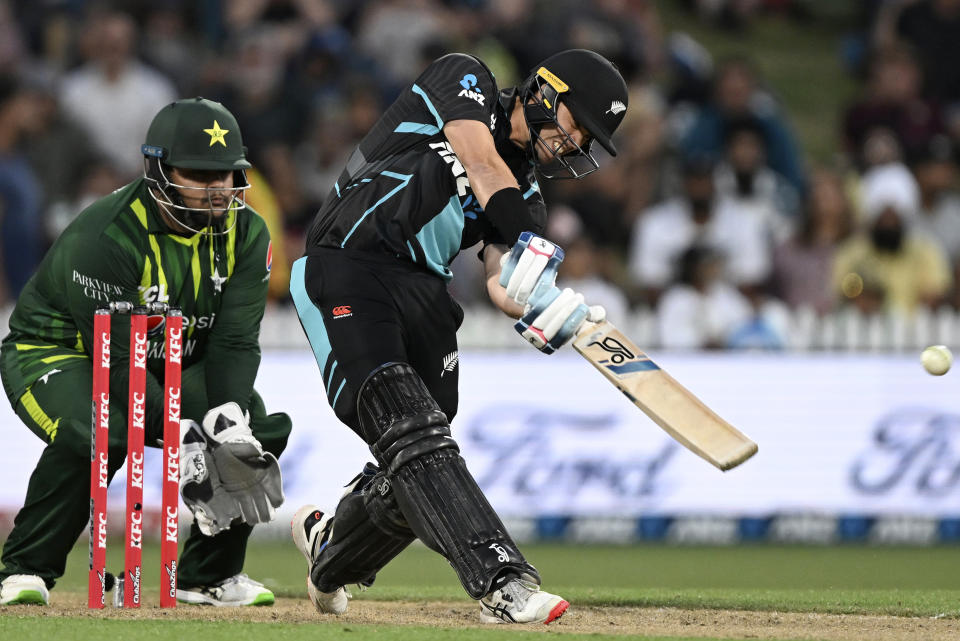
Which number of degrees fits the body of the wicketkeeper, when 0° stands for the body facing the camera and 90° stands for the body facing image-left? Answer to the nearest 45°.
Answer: approximately 315°

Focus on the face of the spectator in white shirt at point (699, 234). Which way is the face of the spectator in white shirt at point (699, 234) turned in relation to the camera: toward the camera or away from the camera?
toward the camera

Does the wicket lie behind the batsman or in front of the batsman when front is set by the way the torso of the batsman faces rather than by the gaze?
behind

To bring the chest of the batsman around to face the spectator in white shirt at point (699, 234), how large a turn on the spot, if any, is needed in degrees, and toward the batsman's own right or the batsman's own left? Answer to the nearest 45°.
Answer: approximately 135° to the batsman's own left

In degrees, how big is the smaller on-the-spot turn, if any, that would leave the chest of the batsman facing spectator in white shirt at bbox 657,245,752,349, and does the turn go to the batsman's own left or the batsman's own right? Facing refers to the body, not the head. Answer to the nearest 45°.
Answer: approximately 135° to the batsman's own left

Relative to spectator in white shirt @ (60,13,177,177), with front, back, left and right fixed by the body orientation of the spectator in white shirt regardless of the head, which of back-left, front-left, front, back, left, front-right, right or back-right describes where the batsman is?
front

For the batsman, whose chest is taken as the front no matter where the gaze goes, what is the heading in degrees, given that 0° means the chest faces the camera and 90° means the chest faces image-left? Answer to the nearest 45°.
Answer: approximately 315°

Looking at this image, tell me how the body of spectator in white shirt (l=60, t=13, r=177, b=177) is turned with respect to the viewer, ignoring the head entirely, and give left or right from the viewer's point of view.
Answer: facing the viewer

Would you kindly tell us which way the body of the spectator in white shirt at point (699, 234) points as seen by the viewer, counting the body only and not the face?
toward the camera

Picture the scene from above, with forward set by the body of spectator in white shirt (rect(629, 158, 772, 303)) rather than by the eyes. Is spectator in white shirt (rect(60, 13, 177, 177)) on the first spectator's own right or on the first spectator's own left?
on the first spectator's own right

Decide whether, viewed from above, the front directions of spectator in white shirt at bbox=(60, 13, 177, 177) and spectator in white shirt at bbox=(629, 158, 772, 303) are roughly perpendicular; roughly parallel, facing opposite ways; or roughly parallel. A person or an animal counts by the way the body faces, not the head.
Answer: roughly parallel

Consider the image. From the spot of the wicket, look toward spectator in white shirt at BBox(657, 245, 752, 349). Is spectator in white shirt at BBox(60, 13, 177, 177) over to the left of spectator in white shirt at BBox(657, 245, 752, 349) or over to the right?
left

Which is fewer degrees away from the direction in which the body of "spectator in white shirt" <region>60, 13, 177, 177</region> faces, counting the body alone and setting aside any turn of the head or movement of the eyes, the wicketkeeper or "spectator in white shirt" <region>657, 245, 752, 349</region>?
the wicketkeeper

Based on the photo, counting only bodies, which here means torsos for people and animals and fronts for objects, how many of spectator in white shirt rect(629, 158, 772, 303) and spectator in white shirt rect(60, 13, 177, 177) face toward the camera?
2

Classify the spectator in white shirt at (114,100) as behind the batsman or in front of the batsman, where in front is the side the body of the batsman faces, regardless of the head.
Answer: behind

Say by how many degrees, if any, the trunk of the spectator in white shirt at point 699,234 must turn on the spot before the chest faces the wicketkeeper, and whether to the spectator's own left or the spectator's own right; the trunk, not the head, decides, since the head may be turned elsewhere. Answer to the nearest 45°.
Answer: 0° — they already face them
